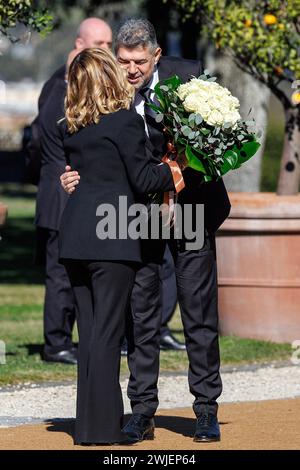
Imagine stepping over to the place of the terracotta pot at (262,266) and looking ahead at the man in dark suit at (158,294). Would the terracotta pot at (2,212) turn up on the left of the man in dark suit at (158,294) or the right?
right

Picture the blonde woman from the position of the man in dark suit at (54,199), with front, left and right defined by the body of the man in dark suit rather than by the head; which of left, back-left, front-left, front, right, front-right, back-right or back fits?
right

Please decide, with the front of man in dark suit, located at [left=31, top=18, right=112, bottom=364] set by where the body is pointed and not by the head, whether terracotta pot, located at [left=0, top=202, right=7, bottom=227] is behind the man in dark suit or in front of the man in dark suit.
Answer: behind

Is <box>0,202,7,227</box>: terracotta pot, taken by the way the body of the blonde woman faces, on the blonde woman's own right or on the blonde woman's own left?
on the blonde woman's own left

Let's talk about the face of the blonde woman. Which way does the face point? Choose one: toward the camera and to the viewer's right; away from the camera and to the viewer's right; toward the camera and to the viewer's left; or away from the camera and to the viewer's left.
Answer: away from the camera and to the viewer's right

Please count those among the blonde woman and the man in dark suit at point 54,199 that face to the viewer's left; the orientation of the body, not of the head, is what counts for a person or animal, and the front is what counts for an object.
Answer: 0

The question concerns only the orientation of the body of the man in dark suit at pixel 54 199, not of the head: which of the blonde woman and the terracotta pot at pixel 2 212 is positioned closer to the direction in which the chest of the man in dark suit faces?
the blonde woman

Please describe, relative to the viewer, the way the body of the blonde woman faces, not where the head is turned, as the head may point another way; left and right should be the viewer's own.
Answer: facing away from the viewer and to the right of the viewer

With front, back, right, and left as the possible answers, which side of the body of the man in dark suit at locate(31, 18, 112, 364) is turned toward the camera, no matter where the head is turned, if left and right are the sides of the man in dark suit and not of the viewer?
right
